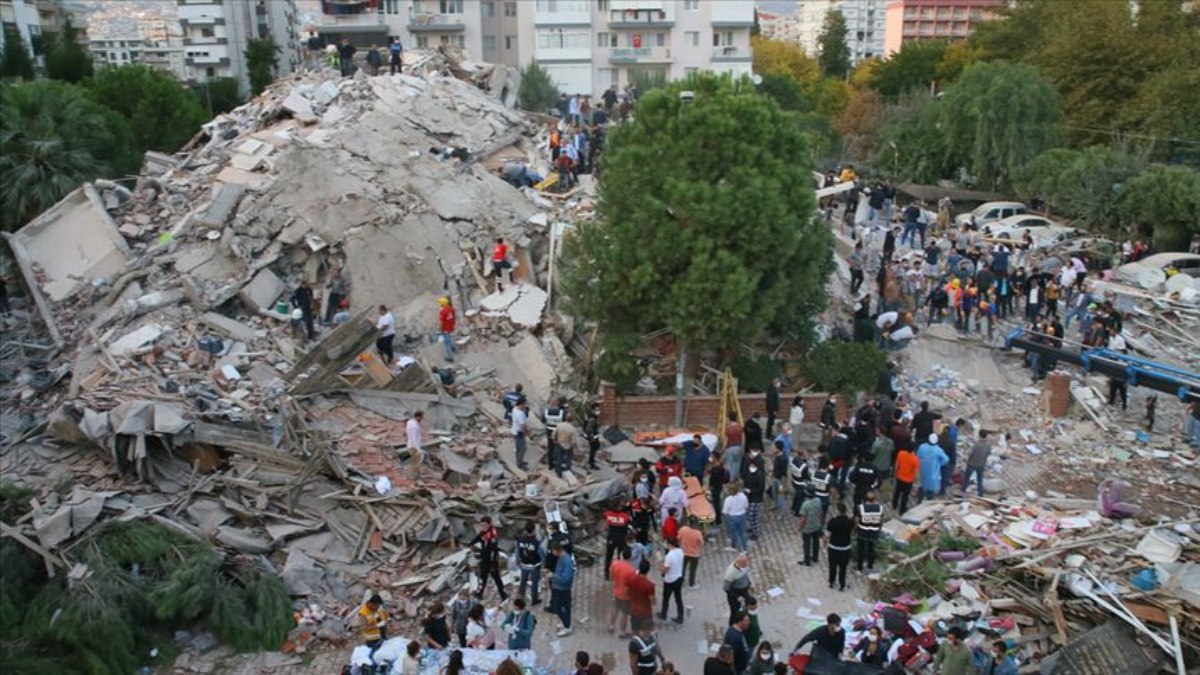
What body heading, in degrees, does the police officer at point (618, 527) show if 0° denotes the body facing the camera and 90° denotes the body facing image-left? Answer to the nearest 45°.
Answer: approximately 180°

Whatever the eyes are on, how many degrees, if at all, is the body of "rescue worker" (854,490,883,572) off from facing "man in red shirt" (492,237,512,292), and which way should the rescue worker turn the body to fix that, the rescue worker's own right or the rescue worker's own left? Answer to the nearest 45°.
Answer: approximately 45° to the rescue worker's own left

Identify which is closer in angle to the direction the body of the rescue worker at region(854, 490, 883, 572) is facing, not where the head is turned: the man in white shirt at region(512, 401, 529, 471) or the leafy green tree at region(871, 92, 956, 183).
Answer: the leafy green tree

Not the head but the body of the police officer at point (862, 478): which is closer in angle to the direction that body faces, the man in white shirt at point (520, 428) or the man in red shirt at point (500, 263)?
the man in red shirt

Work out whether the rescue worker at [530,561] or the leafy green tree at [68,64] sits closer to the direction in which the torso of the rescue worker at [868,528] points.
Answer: the leafy green tree

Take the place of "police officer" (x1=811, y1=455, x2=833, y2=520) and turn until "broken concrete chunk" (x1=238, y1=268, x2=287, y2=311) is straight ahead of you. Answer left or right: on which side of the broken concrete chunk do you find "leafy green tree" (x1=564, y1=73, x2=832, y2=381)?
right

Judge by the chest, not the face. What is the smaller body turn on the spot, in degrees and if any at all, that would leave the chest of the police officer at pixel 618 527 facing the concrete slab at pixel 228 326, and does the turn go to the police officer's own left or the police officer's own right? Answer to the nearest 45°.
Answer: approximately 45° to the police officer's own left

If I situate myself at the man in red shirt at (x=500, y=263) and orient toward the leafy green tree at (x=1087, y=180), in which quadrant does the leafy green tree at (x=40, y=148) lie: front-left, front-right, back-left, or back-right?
back-left

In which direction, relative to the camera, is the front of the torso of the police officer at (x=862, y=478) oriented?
away from the camera

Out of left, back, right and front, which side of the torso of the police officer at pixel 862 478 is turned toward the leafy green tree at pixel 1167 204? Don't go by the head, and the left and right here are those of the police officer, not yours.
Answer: front

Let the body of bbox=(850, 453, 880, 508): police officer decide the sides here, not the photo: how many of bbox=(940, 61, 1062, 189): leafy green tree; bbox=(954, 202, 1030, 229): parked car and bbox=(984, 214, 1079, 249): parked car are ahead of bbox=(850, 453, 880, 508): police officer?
3

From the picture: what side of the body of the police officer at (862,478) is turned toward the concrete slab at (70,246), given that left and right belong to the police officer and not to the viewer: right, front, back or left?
left

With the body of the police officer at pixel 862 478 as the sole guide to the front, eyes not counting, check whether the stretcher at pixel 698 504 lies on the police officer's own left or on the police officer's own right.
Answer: on the police officer's own left

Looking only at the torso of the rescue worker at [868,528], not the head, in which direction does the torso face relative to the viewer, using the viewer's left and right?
facing away from the viewer
